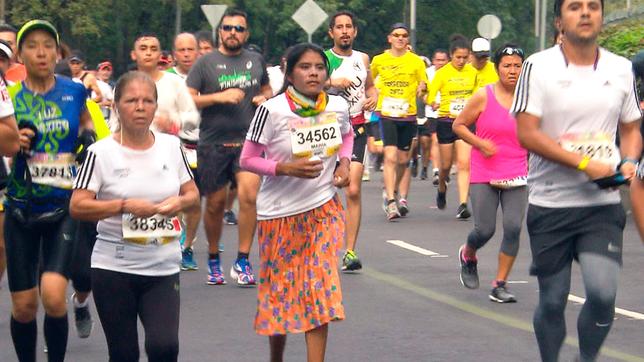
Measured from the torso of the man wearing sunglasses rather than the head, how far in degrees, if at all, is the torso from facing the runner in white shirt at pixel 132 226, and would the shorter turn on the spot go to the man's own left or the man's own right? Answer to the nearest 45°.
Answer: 0° — they already face them

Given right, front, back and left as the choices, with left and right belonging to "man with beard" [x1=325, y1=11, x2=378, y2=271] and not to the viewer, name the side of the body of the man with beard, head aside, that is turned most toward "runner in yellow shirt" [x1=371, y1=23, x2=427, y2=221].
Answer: back

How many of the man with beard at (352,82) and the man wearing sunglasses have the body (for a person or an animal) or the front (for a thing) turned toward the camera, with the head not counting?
2

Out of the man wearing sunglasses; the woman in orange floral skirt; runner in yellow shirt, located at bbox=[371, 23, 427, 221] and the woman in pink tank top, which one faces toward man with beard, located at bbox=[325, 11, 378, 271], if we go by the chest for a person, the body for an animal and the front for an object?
the runner in yellow shirt

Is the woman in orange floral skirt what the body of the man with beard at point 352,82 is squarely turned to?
yes

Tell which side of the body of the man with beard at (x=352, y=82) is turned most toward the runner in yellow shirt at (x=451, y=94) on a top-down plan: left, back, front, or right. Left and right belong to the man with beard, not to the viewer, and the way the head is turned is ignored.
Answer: back
